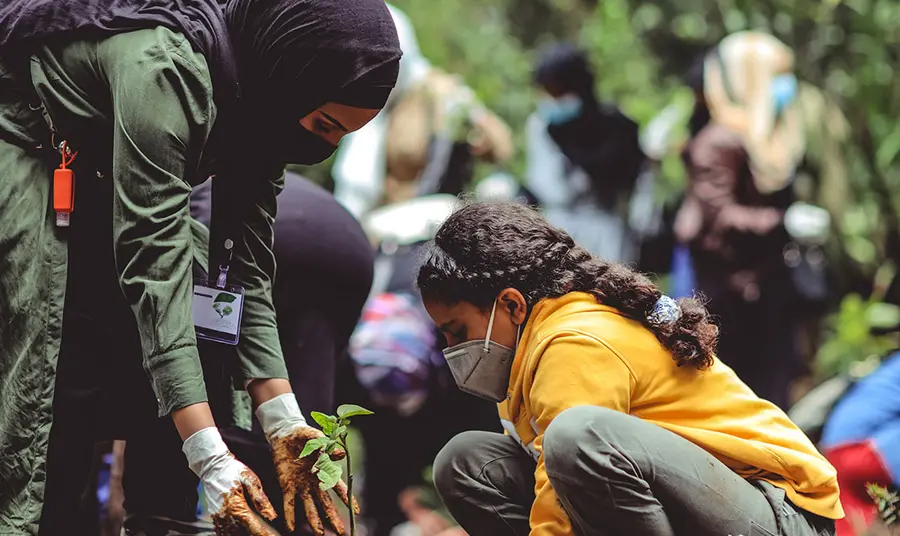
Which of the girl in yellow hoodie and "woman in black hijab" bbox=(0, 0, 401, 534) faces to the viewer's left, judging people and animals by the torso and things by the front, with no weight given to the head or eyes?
the girl in yellow hoodie

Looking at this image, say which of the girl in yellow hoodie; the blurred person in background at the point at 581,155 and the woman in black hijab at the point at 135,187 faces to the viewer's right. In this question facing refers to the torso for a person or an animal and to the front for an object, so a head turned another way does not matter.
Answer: the woman in black hijab

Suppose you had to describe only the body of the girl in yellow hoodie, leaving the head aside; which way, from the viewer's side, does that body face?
to the viewer's left

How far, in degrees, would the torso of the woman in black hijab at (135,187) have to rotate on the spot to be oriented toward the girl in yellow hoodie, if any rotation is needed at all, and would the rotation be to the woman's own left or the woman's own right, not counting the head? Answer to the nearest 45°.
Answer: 0° — they already face them

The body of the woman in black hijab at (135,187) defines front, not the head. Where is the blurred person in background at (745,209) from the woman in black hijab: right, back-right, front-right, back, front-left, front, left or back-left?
front-left

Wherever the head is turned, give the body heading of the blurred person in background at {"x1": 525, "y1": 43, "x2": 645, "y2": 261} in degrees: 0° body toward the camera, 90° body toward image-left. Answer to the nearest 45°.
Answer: approximately 45°

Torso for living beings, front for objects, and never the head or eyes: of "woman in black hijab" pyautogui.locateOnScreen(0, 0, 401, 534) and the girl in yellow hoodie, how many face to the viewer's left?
1

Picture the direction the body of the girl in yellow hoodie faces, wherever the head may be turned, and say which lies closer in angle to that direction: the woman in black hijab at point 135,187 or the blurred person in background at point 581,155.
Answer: the woman in black hijab

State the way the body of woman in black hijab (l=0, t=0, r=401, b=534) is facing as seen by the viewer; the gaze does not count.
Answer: to the viewer's right

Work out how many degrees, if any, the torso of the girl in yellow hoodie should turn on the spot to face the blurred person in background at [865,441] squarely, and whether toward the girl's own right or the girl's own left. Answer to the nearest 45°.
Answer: approximately 135° to the girl's own right

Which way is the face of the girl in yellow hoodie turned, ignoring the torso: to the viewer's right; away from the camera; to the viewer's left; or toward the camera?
to the viewer's left

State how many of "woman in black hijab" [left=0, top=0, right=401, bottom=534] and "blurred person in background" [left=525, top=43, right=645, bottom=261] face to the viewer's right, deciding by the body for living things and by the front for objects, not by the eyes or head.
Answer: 1

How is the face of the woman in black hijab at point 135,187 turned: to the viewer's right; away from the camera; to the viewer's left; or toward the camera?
to the viewer's right

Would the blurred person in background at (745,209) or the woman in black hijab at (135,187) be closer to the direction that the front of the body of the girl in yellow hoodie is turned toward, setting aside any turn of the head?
the woman in black hijab

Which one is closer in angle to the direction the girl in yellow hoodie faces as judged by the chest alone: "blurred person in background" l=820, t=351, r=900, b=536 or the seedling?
the seedling
